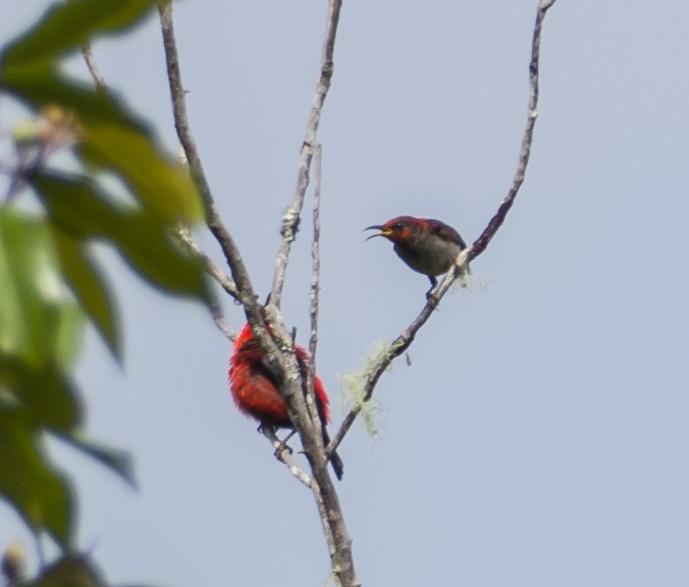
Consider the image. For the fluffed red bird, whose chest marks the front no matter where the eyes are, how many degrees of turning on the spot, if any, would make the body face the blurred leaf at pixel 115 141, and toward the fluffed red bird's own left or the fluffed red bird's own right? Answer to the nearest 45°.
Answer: approximately 90° to the fluffed red bird's own left

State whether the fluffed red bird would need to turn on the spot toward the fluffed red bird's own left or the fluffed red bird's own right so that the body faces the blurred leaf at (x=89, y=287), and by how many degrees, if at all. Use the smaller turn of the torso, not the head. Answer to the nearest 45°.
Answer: approximately 90° to the fluffed red bird's own left

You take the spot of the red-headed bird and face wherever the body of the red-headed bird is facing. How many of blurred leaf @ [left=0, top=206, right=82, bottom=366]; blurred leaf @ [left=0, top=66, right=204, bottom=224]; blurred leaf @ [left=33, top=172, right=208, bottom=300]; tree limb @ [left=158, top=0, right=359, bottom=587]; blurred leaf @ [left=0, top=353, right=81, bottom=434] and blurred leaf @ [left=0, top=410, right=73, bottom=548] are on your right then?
0

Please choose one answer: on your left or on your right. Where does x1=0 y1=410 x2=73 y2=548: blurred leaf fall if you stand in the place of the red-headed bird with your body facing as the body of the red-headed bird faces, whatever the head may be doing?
on your left

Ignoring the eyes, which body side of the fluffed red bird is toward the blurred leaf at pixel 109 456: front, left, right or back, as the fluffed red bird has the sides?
left

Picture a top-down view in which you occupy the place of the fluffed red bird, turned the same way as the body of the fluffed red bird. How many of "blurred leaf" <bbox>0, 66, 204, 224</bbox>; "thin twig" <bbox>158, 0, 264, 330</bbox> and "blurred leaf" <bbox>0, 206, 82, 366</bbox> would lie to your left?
3

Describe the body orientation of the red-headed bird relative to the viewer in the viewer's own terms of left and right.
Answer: facing to the left of the viewer

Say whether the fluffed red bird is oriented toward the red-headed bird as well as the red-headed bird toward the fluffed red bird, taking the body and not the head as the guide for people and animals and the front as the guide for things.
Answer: no

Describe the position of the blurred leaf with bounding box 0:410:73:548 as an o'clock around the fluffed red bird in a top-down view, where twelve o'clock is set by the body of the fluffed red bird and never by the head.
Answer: The blurred leaf is roughly at 9 o'clock from the fluffed red bird.

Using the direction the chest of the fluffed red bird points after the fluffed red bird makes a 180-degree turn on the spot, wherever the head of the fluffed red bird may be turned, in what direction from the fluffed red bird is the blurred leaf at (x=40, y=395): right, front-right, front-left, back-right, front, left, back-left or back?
right

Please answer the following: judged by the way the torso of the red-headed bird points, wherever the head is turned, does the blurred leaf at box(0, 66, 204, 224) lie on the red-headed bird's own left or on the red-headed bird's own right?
on the red-headed bird's own left
